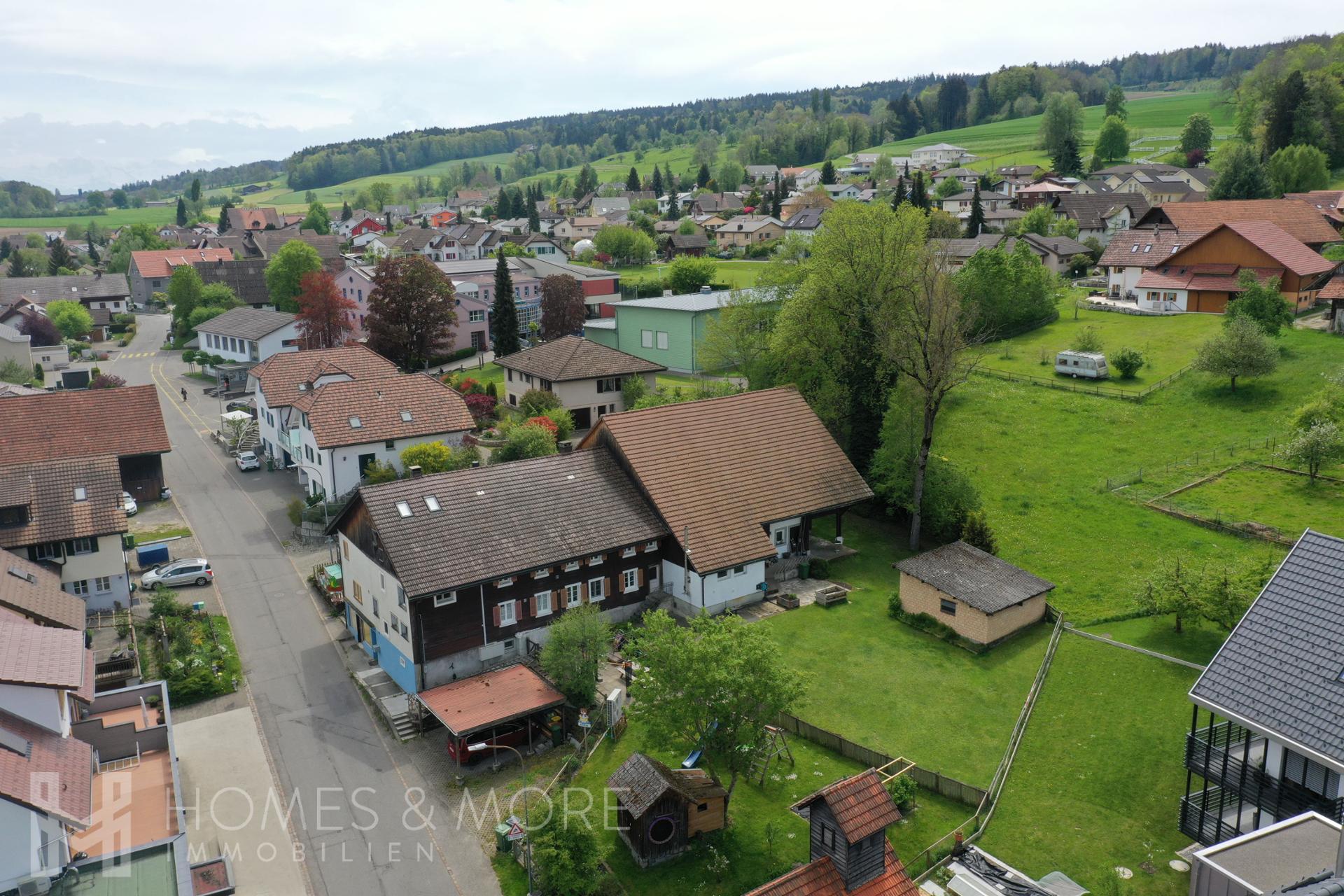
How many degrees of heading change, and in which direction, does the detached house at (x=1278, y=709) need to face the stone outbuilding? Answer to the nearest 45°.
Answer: approximately 90° to its right

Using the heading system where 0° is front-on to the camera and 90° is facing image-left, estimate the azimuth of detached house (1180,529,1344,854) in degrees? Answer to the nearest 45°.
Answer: approximately 45°

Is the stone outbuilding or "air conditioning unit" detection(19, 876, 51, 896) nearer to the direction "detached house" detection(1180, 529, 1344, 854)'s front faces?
the air conditioning unit

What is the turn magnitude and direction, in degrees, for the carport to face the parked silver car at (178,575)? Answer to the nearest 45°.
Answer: approximately 90° to its right

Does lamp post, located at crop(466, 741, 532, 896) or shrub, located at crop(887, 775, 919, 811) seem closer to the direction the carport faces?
the lamp post

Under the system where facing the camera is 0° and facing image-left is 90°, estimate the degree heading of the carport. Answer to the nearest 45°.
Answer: approximately 45°
